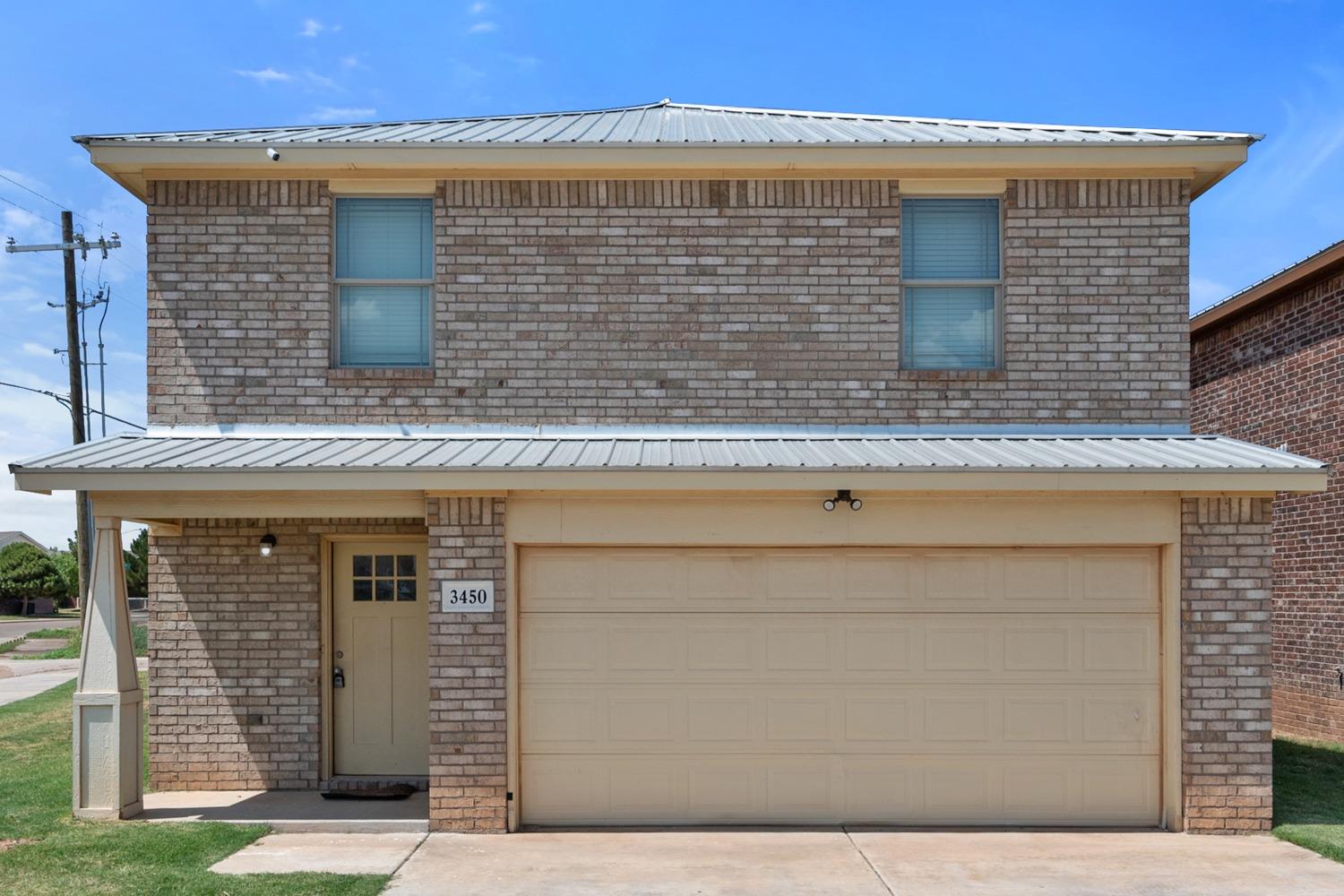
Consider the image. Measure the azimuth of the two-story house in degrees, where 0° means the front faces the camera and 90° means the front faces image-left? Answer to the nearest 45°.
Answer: approximately 0°

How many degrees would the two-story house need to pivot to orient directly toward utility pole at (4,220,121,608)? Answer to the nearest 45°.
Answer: approximately 135° to its right

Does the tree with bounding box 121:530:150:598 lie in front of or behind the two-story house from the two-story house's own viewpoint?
behind

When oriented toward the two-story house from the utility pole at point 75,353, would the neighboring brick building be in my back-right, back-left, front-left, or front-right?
front-left

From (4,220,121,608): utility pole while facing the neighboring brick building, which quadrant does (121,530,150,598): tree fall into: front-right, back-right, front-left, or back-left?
back-left

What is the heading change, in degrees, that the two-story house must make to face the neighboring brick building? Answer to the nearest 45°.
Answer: approximately 135° to its left
